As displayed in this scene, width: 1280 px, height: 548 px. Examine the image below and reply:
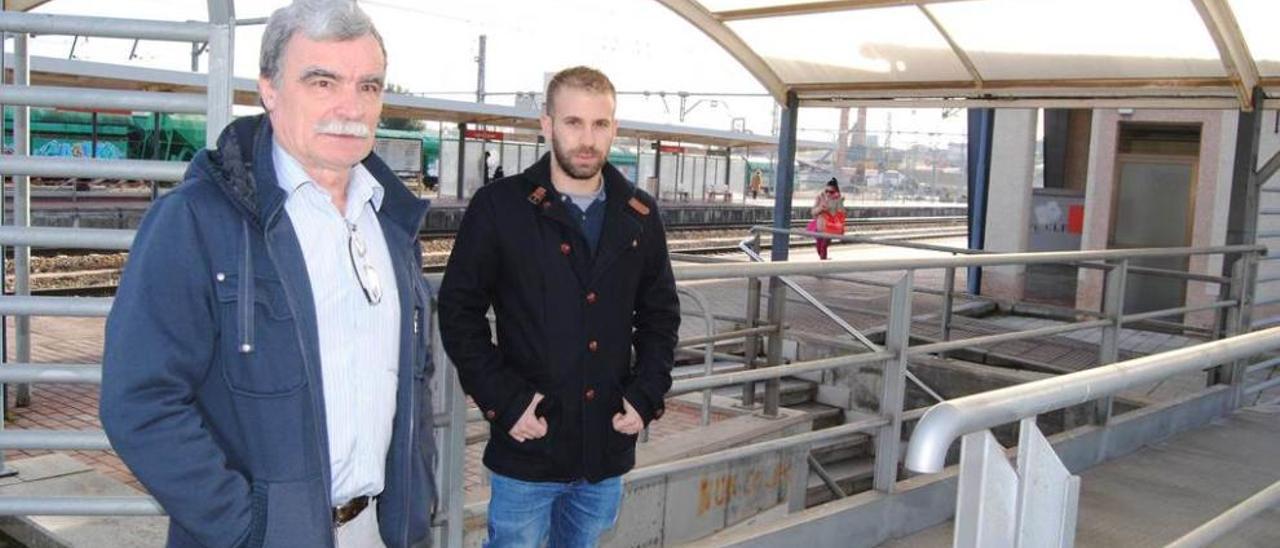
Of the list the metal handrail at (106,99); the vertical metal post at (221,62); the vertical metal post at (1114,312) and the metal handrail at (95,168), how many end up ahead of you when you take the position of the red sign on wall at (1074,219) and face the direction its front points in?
4

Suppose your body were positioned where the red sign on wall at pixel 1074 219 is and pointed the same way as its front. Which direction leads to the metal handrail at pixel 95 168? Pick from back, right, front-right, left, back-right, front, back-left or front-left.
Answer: front

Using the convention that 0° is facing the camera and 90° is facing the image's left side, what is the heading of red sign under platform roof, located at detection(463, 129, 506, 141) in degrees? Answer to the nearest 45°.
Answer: approximately 0°

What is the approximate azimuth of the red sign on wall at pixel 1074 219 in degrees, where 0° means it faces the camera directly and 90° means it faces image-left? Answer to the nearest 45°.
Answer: approximately 0°

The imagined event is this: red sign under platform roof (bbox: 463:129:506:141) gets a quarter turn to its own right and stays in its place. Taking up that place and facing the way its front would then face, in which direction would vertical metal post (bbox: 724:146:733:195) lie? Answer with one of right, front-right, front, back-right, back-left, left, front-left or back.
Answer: back-right

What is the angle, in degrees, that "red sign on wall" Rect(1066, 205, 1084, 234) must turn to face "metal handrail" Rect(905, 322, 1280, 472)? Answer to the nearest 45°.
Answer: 0° — it already faces it

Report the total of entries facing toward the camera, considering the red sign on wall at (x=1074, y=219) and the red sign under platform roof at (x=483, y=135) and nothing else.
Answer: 2

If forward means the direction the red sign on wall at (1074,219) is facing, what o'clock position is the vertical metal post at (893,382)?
The vertical metal post is roughly at 12 o'clock from the red sign on wall.

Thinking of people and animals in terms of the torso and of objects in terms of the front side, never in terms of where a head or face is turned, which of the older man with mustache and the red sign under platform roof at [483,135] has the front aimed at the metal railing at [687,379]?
the red sign under platform roof

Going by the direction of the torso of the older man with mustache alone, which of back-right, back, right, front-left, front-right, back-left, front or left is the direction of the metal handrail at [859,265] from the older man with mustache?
left

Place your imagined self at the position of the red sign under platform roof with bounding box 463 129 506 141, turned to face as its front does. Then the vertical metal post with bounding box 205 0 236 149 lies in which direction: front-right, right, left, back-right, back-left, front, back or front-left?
front

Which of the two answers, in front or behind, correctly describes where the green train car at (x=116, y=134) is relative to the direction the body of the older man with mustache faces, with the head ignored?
behind

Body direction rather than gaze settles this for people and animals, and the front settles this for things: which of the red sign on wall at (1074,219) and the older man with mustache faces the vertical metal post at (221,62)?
the red sign on wall

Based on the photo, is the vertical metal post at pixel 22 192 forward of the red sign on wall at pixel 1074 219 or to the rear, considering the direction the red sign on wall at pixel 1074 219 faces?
forward

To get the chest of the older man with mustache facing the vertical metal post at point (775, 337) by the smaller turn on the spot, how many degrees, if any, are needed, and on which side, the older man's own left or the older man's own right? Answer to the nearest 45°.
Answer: approximately 90° to the older man's own left

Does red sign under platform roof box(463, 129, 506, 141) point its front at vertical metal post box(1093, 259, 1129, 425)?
yes

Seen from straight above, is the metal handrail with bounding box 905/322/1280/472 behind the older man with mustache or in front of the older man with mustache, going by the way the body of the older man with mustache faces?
in front

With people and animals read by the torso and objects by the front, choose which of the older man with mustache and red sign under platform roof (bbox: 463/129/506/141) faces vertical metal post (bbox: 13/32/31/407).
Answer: the red sign under platform roof
